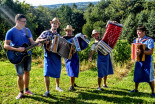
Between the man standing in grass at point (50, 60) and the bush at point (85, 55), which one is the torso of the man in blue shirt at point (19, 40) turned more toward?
the man standing in grass

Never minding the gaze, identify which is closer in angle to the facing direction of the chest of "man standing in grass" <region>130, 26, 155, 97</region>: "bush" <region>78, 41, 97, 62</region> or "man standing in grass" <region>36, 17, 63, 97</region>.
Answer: the man standing in grass

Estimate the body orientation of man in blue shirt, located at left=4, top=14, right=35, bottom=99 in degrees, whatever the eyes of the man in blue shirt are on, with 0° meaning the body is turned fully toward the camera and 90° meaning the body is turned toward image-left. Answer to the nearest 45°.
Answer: approximately 315°

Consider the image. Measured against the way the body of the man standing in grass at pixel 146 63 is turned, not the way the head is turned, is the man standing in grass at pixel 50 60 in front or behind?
in front

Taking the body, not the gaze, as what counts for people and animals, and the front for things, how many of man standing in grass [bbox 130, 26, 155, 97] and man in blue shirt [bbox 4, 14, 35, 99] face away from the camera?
0

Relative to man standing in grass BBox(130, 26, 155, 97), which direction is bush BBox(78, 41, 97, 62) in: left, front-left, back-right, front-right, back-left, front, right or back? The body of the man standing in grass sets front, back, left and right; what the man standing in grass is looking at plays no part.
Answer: right

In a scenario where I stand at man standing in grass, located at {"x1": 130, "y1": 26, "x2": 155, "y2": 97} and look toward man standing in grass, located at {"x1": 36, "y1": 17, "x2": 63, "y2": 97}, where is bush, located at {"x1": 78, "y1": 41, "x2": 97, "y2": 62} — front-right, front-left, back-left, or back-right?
front-right

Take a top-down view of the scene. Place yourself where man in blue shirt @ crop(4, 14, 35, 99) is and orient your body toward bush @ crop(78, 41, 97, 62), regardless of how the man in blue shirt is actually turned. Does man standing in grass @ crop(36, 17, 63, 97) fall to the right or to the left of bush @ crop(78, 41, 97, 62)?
right

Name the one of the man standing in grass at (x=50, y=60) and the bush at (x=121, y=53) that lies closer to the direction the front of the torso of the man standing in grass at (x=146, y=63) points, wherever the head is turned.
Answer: the man standing in grass

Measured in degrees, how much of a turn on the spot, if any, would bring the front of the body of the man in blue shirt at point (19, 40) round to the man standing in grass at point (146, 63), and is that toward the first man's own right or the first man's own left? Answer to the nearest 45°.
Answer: approximately 45° to the first man's own left

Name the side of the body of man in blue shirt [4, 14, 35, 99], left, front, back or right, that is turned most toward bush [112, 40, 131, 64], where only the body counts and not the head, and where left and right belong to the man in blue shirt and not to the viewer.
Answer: left

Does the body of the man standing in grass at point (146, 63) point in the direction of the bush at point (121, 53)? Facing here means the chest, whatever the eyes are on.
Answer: no

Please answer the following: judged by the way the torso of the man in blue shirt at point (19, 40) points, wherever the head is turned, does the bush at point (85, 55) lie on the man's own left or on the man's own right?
on the man's own left
